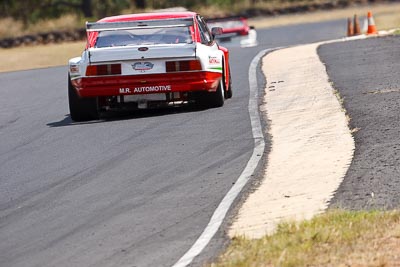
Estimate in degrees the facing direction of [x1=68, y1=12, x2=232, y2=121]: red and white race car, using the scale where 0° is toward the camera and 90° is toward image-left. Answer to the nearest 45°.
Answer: approximately 180°

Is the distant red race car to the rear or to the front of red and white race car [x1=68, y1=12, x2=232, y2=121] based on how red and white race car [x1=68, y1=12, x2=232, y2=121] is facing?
to the front
